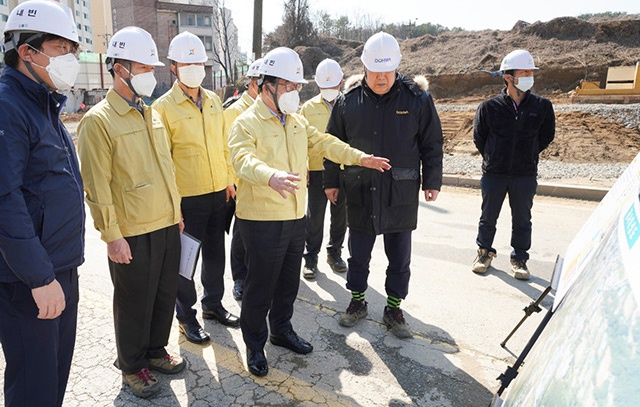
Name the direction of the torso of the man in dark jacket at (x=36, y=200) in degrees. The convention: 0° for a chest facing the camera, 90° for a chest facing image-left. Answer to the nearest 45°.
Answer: approximately 270°

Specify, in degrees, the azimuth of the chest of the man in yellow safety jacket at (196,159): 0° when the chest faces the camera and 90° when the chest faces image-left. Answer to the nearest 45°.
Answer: approximately 315°

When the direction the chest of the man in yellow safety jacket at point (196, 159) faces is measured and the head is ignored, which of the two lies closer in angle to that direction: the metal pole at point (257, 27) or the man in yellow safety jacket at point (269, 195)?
the man in yellow safety jacket

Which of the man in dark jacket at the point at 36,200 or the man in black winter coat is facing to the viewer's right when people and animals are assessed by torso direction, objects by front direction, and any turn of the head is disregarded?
the man in dark jacket

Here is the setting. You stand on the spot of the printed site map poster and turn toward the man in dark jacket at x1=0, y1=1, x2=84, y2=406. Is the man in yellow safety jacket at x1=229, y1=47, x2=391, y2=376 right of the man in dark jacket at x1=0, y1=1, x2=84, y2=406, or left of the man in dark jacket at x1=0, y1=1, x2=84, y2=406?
right

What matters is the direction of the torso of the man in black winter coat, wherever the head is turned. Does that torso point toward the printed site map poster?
yes

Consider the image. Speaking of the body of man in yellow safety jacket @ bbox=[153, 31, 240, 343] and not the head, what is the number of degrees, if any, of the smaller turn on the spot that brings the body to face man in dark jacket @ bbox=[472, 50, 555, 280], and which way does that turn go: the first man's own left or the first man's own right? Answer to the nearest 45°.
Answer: approximately 45° to the first man's own left

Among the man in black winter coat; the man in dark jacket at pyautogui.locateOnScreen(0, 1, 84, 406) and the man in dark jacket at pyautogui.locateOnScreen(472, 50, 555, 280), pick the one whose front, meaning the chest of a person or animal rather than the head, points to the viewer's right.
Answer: the man in dark jacket at pyautogui.locateOnScreen(0, 1, 84, 406)

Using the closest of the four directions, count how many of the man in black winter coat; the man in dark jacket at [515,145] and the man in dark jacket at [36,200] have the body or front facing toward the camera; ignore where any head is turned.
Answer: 2

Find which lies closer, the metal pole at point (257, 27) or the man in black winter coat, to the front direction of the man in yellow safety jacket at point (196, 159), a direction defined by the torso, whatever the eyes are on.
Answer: the man in black winter coat

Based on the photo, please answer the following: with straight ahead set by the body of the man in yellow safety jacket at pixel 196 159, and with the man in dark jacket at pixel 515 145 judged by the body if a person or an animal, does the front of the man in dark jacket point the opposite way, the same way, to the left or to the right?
to the right

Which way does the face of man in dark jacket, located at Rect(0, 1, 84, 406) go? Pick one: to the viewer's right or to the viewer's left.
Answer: to the viewer's right
